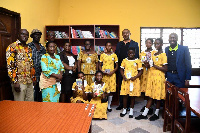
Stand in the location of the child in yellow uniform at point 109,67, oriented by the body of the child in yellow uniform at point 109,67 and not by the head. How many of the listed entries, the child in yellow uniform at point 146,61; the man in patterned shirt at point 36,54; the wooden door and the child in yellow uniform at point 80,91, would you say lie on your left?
1

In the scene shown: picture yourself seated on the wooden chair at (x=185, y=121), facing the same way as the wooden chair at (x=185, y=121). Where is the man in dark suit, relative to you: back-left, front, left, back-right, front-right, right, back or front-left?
front-left

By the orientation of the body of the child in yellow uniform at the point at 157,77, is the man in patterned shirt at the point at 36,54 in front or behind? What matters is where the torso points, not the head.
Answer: in front

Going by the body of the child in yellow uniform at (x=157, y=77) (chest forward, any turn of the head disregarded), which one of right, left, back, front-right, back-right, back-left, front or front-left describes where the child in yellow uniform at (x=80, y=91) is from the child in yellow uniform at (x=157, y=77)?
front-right

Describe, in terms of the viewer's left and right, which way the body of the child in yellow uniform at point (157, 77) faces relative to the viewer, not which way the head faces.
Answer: facing the viewer and to the left of the viewer

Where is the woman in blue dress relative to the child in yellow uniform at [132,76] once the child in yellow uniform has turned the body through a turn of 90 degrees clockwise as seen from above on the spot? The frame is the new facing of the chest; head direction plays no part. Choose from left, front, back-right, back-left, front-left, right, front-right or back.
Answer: front-left

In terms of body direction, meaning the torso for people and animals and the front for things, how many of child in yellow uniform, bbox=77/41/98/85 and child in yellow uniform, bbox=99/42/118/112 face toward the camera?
2

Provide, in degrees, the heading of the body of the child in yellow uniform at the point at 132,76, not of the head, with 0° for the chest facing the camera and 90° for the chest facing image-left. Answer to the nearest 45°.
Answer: approximately 0°

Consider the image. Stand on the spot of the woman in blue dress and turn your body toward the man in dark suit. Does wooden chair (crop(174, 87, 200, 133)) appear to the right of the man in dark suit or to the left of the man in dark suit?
right
